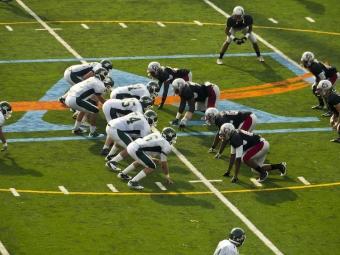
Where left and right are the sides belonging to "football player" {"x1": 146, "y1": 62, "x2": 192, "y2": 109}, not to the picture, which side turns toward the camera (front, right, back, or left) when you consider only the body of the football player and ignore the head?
left

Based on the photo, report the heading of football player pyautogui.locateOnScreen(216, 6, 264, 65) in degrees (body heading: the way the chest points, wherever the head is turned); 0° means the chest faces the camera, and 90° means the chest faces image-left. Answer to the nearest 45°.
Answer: approximately 0°

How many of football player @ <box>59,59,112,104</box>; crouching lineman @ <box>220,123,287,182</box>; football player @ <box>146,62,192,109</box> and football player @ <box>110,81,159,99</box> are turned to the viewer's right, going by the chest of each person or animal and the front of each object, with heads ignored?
2

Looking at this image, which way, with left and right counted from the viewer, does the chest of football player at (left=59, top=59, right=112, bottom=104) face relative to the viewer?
facing to the right of the viewer

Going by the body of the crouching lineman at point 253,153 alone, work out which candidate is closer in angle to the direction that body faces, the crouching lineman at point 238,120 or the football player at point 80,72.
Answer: the football player

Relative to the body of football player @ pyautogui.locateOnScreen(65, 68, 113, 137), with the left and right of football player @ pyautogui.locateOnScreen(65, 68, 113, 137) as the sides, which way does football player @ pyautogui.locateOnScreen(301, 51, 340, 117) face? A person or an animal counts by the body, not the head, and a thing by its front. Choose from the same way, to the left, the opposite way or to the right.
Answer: the opposite way

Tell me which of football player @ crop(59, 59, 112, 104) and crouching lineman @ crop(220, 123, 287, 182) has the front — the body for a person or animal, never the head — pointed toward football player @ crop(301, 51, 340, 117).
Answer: football player @ crop(59, 59, 112, 104)

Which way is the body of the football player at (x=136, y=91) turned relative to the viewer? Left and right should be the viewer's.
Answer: facing to the right of the viewer

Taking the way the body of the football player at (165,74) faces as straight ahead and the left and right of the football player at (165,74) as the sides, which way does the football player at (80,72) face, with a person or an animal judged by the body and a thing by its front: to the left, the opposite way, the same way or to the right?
the opposite way

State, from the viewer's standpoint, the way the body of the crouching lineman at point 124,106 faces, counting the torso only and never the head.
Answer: to the viewer's right

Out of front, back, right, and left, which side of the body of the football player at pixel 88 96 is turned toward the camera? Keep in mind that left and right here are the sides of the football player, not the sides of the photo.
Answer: right

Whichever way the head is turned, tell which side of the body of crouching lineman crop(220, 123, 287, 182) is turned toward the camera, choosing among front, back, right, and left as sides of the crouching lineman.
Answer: left

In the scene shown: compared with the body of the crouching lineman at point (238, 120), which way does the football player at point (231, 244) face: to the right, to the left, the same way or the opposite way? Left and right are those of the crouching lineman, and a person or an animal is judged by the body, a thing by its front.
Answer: the opposite way
